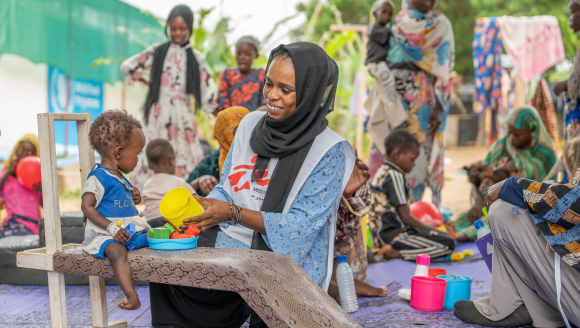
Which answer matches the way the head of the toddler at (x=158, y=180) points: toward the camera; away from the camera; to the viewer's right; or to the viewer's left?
away from the camera

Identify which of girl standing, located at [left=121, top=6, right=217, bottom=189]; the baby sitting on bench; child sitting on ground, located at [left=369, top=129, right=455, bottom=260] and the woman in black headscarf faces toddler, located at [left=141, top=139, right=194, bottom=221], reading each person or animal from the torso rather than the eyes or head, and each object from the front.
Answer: the girl standing

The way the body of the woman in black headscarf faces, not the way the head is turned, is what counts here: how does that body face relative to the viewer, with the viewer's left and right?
facing the viewer and to the left of the viewer

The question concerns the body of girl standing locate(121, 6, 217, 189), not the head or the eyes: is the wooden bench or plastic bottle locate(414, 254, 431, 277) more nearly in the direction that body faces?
the wooden bench

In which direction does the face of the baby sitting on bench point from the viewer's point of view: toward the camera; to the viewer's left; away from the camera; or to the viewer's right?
to the viewer's right

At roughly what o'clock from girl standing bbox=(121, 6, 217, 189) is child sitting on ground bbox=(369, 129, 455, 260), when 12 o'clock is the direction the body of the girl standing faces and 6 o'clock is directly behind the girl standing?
The child sitting on ground is roughly at 10 o'clock from the girl standing.

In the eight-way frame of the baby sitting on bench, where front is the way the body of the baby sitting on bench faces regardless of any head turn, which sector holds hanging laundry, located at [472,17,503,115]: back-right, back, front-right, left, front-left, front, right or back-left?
left

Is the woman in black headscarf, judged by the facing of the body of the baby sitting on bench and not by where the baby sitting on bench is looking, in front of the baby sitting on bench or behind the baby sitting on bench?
in front

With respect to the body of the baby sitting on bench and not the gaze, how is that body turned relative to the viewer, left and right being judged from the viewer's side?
facing the viewer and to the right of the viewer
